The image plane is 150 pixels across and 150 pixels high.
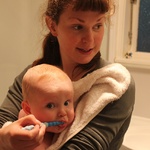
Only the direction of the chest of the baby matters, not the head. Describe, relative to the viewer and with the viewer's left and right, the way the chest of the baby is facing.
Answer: facing the viewer and to the right of the viewer

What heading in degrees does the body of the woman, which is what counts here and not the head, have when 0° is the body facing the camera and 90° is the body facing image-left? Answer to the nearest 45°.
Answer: approximately 0°
